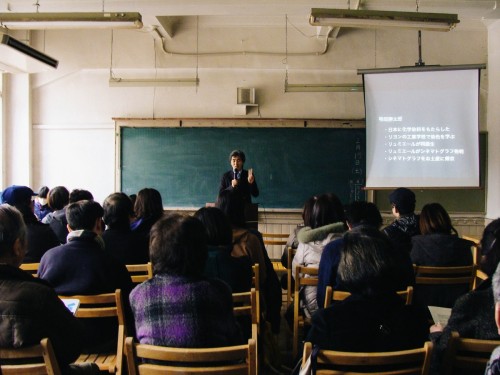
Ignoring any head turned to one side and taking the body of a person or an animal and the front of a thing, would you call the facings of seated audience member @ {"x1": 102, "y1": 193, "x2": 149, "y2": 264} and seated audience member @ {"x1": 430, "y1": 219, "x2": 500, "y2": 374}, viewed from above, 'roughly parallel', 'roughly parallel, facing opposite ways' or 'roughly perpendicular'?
roughly parallel

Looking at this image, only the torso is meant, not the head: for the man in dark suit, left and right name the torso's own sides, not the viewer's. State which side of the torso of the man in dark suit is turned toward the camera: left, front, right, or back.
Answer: front

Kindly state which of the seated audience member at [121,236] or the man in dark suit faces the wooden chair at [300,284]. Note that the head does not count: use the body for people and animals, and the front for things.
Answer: the man in dark suit

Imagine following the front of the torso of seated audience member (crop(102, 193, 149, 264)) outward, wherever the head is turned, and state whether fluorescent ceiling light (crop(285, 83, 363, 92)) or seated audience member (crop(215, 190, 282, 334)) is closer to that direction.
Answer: the fluorescent ceiling light

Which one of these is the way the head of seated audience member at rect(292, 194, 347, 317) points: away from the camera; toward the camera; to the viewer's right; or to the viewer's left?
away from the camera

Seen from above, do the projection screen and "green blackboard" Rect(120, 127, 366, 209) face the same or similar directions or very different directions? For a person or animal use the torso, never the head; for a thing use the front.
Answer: same or similar directions

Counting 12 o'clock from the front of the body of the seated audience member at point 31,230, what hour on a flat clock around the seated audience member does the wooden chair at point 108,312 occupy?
The wooden chair is roughly at 4 o'clock from the seated audience member.

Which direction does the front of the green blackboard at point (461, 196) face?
toward the camera

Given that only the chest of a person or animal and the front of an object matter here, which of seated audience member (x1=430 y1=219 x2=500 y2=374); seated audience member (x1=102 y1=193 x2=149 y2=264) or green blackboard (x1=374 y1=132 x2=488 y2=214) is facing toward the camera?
the green blackboard

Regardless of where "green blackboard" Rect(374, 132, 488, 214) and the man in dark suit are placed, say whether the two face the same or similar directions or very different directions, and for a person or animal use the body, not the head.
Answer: same or similar directions

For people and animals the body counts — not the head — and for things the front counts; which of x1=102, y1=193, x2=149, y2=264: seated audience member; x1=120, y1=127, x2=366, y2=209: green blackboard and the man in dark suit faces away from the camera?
the seated audience member

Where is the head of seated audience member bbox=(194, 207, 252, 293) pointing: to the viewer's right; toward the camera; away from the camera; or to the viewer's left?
away from the camera

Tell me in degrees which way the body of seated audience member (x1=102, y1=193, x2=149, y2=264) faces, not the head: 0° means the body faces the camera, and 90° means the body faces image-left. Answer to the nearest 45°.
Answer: approximately 180°

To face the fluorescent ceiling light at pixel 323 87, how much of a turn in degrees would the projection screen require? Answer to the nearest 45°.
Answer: approximately 90° to its right

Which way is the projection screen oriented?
toward the camera

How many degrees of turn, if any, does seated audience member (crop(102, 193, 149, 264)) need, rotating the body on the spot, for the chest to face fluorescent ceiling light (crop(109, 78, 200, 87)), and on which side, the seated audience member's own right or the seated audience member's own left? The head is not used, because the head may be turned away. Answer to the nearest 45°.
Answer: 0° — they already face it
